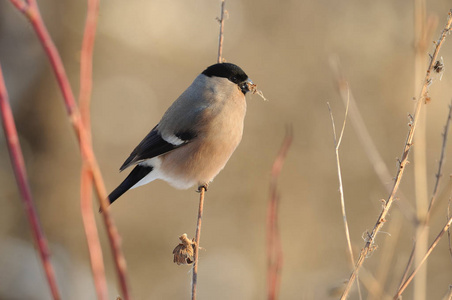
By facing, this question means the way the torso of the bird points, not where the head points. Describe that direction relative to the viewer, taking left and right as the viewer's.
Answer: facing to the right of the viewer

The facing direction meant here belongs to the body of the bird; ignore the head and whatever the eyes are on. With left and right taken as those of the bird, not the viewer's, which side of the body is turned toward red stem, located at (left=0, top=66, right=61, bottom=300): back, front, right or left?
right

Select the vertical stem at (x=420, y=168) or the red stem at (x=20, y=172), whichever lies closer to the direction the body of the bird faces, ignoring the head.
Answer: the vertical stem
